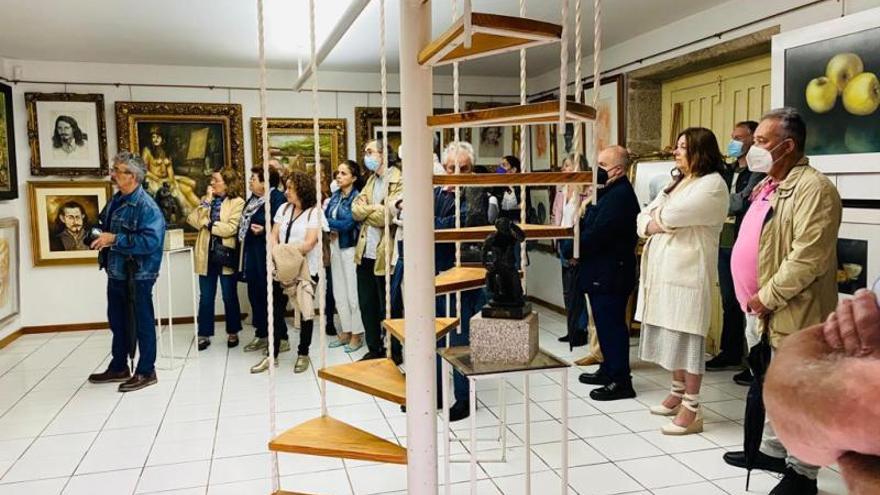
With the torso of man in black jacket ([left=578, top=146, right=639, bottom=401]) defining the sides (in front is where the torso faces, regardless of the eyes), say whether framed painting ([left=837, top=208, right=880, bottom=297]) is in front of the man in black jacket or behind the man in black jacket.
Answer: behind

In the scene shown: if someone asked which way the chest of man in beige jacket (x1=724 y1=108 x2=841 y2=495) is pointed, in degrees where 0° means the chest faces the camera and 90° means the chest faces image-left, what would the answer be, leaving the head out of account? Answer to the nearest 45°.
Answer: approximately 90°

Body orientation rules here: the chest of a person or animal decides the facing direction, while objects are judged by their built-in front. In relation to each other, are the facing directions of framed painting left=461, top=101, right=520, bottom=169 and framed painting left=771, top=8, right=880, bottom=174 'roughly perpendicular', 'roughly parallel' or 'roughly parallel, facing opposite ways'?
roughly perpendicular

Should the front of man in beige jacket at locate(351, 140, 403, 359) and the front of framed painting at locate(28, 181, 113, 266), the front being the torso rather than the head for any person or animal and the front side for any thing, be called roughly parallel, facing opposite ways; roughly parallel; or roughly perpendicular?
roughly perpendicular

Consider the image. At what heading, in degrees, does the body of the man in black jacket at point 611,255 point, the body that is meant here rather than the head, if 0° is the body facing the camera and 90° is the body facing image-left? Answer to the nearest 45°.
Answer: approximately 90°

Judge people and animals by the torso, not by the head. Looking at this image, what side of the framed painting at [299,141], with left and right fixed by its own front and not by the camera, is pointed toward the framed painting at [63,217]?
right

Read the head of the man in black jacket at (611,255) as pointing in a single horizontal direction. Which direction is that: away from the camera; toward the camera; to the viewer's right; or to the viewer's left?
to the viewer's left

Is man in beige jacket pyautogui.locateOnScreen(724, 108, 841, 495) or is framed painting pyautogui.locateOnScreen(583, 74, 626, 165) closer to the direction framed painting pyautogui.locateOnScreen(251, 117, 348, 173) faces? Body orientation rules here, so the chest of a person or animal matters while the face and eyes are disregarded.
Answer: the man in beige jacket
